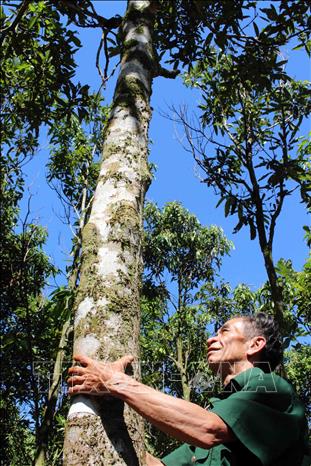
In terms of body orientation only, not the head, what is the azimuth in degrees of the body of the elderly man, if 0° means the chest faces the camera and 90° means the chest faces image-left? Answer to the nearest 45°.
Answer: approximately 90°

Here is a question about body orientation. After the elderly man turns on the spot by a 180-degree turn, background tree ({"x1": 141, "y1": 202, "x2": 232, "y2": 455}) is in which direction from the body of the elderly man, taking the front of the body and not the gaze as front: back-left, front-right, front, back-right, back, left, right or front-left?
left

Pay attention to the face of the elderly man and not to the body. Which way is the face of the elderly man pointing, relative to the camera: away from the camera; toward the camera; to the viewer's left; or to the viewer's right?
to the viewer's left
